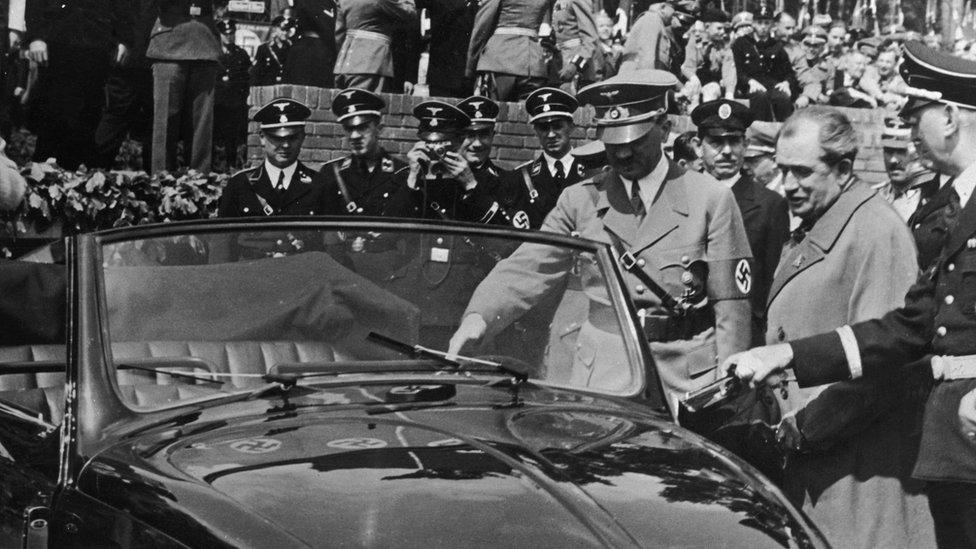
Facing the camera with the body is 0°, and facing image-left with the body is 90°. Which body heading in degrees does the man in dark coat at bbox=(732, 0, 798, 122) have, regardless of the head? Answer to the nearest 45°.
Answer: approximately 0°

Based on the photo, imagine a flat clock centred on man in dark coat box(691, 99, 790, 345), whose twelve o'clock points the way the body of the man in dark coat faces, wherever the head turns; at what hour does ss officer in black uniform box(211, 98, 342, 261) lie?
The ss officer in black uniform is roughly at 3 o'clock from the man in dark coat.

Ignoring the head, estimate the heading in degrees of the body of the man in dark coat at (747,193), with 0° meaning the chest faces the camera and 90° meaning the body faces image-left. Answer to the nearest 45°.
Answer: approximately 0°

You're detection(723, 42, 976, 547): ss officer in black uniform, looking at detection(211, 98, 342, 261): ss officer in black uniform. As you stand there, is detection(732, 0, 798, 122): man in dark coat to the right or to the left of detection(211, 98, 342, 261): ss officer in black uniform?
right

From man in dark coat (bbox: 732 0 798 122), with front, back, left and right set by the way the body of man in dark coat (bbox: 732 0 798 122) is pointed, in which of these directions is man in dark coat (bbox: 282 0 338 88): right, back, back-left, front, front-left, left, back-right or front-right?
front-right

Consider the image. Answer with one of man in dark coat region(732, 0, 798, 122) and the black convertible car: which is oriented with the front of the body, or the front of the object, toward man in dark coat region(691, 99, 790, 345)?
man in dark coat region(732, 0, 798, 122)

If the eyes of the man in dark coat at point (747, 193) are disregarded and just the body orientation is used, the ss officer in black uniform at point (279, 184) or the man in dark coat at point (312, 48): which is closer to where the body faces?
the ss officer in black uniform

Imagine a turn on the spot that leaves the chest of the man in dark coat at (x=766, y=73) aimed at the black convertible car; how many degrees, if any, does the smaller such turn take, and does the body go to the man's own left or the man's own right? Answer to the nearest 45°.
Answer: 0° — they already face it
